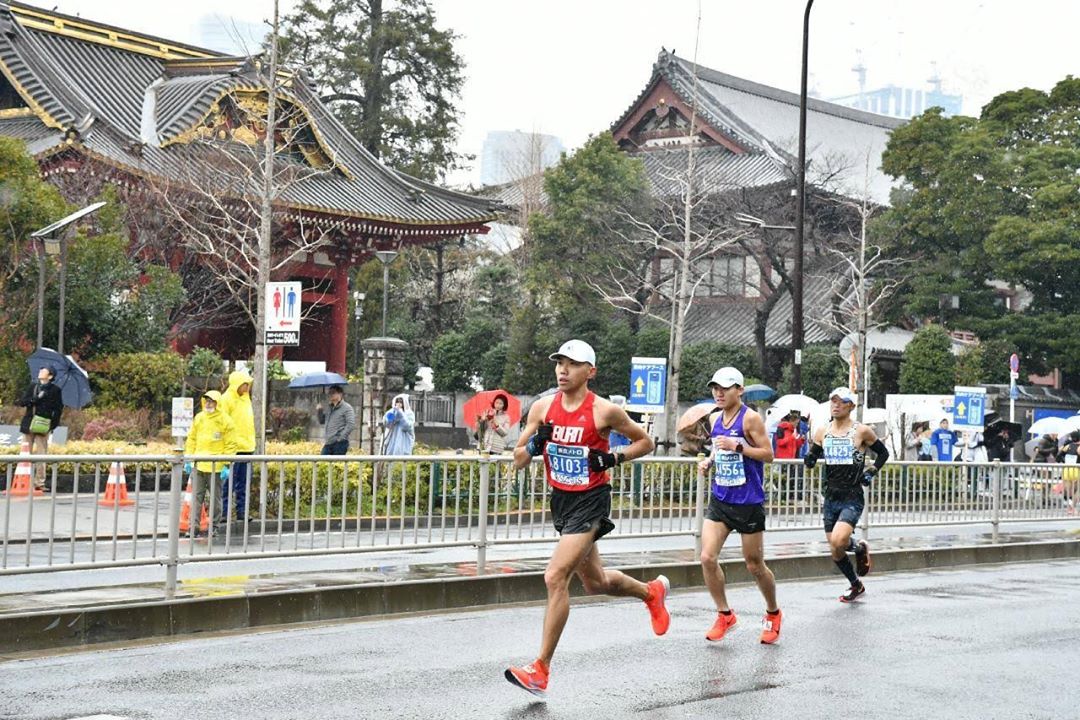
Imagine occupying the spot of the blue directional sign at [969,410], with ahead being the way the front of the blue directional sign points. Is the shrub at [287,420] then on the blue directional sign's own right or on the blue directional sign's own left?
on the blue directional sign's own right

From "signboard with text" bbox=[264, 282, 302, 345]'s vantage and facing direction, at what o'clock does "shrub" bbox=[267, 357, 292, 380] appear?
The shrub is roughly at 6 o'clock from the signboard with text.

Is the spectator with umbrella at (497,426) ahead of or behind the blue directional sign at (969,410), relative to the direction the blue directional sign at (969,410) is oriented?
ahead

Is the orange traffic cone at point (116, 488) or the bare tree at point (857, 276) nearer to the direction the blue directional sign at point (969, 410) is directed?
the orange traffic cone

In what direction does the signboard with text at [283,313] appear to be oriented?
toward the camera

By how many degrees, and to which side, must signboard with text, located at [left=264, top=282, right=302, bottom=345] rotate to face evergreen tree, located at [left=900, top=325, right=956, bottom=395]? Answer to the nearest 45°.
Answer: approximately 135° to its left

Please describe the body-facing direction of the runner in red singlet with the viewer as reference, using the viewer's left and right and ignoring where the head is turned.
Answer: facing the viewer and to the left of the viewer

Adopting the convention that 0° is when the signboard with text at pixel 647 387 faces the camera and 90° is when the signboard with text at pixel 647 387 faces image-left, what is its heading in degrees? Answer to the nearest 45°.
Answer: approximately 0°

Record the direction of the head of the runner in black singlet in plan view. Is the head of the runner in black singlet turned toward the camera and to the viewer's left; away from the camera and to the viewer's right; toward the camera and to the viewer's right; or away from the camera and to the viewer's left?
toward the camera and to the viewer's left

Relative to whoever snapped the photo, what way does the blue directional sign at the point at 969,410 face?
facing the viewer

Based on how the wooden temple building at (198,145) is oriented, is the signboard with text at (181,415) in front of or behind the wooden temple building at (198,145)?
in front

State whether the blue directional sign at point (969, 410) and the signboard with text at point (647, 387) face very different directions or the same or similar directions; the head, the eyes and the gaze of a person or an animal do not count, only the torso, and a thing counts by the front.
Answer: same or similar directions

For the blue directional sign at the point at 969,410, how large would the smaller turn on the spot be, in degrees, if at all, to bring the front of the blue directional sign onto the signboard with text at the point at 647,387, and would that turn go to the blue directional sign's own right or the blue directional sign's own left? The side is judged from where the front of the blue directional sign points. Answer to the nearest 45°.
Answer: approximately 45° to the blue directional sign's own right

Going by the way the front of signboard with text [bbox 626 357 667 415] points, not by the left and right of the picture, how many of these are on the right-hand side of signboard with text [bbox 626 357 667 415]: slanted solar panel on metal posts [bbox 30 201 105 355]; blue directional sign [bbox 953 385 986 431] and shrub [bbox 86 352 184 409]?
2

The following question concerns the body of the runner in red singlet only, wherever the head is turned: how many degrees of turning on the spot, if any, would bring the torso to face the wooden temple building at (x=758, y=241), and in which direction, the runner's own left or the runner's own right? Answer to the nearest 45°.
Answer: approximately 135° to the runner's own right

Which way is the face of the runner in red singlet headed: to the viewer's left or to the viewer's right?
to the viewer's left
